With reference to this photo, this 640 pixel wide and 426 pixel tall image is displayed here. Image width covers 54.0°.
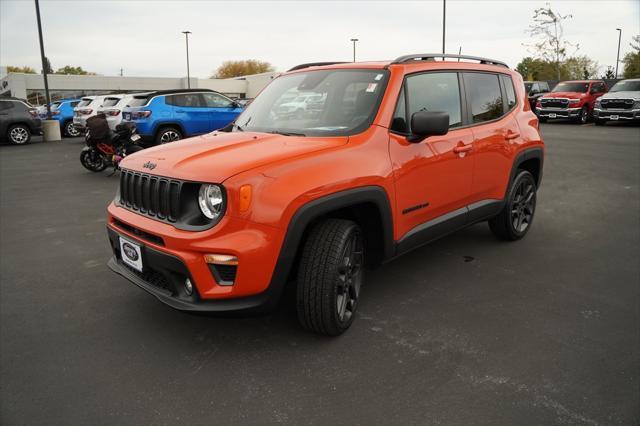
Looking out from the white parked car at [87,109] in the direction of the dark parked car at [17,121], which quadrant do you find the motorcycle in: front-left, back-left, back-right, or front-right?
front-left

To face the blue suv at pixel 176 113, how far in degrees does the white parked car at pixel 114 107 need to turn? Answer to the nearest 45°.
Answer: approximately 90° to its right

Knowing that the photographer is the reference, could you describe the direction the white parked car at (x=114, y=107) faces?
facing away from the viewer and to the right of the viewer

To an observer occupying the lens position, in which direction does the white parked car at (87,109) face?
facing away from the viewer and to the right of the viewer

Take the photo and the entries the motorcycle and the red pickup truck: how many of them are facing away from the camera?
0

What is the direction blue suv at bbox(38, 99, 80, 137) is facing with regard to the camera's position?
facing away from the viewer and to the right of the viewer

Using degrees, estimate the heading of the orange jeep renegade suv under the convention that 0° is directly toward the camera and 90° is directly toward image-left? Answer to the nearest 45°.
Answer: approximately 45°

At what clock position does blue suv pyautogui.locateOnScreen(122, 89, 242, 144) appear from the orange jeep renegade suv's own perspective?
The blue suv is roughly at 4 o'clock from the orange jeep renegade suv.
